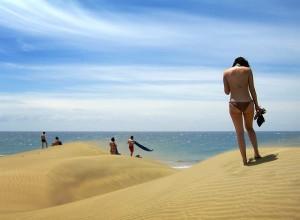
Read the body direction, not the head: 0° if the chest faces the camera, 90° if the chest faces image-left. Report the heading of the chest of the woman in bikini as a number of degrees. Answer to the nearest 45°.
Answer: approximately 180°
